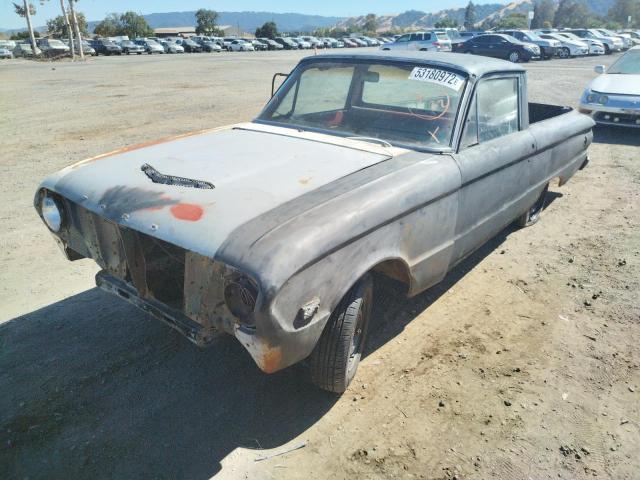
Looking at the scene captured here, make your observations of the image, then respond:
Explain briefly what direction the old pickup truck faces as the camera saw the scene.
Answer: facing the viewer and to the left of the viewer

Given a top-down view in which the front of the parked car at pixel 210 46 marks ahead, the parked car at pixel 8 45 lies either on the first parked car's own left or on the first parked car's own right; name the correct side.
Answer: on the first parked car's own right

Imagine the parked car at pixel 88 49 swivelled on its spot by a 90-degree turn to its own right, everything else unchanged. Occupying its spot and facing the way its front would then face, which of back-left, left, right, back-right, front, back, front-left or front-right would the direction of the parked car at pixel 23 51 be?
front-right

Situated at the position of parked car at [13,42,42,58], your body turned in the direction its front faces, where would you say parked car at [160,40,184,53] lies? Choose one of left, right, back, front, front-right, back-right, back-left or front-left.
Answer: front-left

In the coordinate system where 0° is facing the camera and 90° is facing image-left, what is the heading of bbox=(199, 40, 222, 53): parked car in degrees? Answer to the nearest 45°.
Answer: approximately 315°

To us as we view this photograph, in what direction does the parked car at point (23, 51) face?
facing the viewer and to the right of the viewer

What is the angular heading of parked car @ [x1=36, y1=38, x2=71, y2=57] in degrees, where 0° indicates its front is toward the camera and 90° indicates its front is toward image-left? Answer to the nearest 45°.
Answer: approximately 315°
